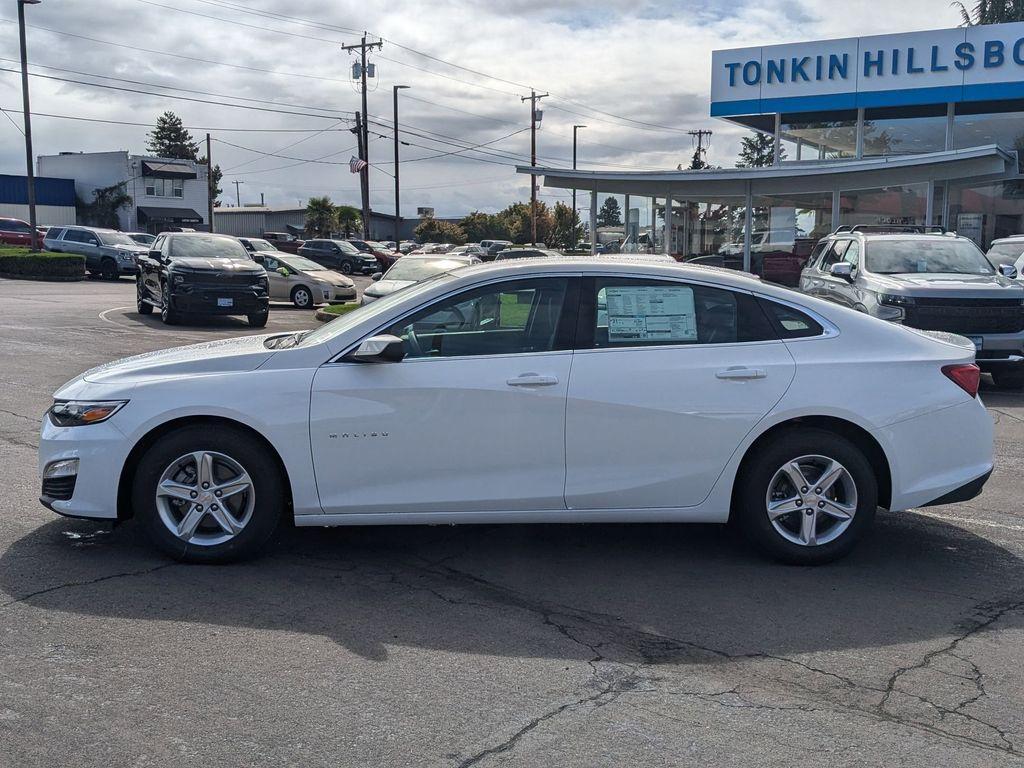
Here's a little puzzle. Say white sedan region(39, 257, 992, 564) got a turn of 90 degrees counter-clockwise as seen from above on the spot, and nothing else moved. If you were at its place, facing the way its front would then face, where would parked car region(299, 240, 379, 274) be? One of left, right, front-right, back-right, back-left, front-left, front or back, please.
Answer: back

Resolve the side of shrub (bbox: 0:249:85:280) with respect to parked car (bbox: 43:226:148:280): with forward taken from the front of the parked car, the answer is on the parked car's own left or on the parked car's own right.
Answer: on the parked car's own right

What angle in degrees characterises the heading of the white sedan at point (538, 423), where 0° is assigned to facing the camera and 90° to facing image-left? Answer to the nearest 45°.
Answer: approximately 90°

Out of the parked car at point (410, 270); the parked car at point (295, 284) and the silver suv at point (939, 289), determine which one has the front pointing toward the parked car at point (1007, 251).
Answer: the parked car at point (295, 284)

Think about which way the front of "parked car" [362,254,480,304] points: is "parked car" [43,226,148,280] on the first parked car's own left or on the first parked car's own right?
on the first parked car's own right

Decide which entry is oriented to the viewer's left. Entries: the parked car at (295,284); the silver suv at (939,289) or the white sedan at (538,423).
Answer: the white sedan

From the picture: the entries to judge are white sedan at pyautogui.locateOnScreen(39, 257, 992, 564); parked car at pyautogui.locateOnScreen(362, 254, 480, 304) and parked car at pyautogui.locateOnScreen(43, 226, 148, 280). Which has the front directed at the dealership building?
parked car at pyautogui.locateOnScreen(43, 226, 148, 280)

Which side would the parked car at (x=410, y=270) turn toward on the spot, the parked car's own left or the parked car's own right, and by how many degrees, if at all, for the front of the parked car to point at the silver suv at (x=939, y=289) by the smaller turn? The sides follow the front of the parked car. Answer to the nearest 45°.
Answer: approximately 90° to the parked car's own left

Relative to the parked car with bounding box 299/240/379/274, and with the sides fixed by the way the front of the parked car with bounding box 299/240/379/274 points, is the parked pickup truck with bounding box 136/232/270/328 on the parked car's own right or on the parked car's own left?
on the parked car's own right

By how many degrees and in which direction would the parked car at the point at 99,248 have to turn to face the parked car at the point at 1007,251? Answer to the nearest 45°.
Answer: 0° — it already faces it

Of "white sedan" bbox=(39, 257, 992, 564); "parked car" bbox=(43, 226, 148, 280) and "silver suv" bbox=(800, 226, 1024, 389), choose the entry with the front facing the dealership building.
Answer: the parked car

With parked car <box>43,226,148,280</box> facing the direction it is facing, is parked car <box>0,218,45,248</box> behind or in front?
behind

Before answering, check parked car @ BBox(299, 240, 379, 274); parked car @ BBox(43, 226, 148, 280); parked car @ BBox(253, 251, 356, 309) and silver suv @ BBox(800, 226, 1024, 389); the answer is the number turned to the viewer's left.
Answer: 0

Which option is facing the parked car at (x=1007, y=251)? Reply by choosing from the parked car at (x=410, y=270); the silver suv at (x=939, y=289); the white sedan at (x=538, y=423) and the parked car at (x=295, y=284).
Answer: the parked car at (x=295, y=284)

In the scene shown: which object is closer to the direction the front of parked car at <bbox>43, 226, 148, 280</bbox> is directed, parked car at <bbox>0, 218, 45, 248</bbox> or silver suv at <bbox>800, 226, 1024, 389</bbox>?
the silver suv
